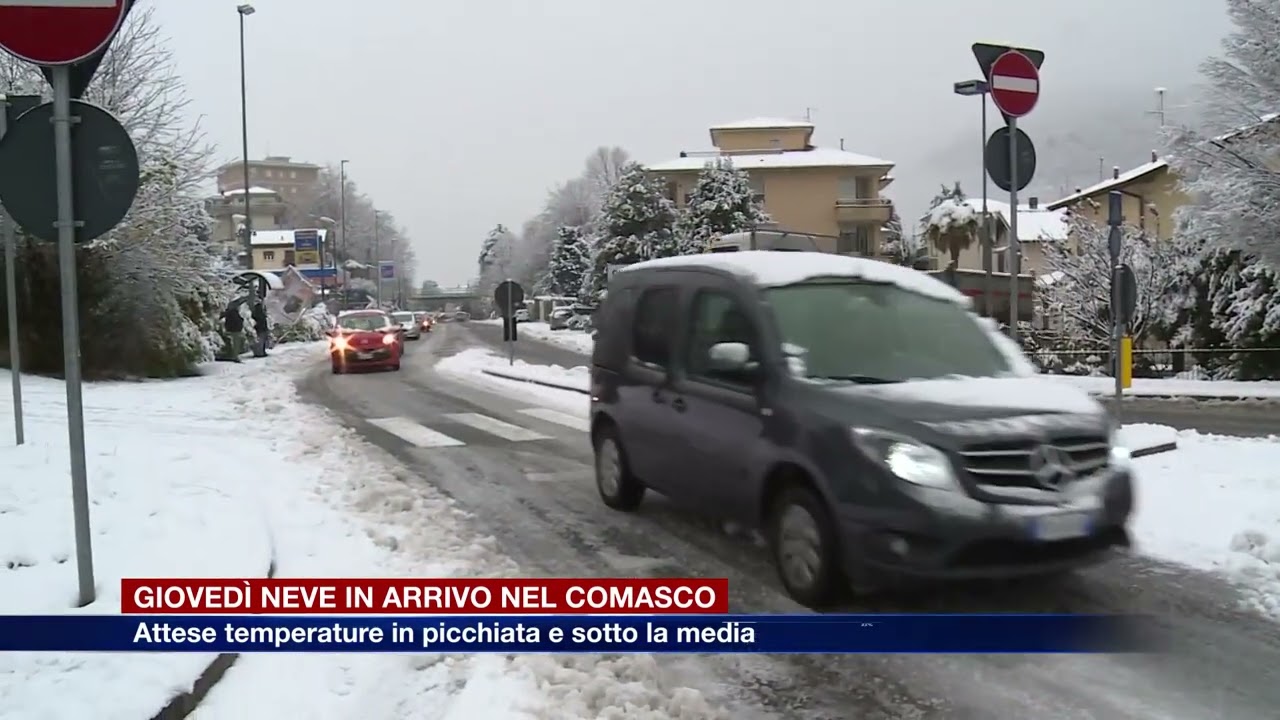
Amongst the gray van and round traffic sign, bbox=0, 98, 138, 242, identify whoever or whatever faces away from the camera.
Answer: the round traffic sign

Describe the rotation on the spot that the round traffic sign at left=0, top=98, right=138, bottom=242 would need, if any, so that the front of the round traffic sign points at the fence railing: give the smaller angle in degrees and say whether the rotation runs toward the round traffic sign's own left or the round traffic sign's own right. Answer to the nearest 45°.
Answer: approximately 45° to the round traffic sign's own right

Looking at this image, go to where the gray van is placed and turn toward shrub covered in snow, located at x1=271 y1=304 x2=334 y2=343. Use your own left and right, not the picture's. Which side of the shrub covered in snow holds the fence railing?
right

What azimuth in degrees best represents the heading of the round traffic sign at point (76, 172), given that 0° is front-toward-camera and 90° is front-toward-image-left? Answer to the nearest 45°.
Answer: approximately 180°

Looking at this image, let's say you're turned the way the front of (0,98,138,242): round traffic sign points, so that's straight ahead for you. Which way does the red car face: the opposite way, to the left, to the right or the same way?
the opposite way

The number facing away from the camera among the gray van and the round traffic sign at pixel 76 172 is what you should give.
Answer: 1

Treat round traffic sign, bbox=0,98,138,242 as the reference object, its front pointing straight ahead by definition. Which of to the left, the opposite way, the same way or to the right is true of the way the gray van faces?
the opposite way

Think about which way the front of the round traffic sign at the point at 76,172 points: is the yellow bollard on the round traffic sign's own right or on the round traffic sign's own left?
on the round traffic sign's own right

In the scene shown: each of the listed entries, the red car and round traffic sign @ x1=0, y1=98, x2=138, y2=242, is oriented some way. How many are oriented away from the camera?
1

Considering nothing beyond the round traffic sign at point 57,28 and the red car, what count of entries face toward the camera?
2
